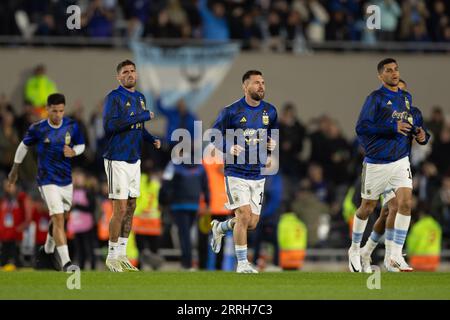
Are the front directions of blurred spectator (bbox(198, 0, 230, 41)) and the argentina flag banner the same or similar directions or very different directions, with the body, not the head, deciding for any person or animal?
same or similar directions

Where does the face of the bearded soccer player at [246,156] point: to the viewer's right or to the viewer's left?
to the viewer's right

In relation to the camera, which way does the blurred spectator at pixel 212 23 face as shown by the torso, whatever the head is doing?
toward the camera

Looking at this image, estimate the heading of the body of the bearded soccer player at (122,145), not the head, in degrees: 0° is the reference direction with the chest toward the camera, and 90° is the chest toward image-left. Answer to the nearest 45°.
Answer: approximately 315°

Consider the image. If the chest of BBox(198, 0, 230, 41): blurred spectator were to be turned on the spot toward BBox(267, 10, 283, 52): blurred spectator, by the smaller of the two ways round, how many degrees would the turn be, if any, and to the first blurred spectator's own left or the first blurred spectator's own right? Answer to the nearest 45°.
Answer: approximately 90° to the first blurred spectator's own left

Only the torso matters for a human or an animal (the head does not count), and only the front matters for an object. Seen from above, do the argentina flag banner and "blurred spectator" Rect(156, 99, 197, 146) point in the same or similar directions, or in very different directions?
same or similar directions

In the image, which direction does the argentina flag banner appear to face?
toward the camera

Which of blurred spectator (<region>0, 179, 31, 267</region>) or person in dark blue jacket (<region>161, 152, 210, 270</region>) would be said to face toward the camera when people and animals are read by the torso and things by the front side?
the blurred spectator

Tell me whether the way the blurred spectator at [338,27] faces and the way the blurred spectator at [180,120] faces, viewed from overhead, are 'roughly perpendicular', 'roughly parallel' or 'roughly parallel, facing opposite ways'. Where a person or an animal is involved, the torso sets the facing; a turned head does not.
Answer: roughly parallel

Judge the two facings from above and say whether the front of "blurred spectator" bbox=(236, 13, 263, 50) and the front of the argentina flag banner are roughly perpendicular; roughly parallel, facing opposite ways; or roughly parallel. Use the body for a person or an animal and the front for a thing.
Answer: roughly parallel

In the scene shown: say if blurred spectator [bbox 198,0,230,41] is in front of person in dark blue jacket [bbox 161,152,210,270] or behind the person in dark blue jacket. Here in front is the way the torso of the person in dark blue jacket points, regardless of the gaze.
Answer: in front

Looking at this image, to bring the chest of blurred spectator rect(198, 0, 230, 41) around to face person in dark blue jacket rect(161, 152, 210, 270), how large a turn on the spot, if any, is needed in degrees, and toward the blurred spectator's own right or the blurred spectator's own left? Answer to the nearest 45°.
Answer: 0° — they already face them

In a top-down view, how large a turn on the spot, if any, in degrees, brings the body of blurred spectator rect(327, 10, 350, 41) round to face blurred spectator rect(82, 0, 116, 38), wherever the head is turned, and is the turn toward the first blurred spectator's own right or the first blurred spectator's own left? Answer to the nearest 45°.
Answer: approximately 90° to the first blurred spectator's own right

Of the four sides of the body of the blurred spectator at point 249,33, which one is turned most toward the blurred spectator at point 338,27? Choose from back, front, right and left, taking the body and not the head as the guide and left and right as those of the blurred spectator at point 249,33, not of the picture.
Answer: left

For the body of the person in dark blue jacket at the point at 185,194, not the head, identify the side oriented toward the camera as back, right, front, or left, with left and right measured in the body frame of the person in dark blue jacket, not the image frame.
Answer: back
